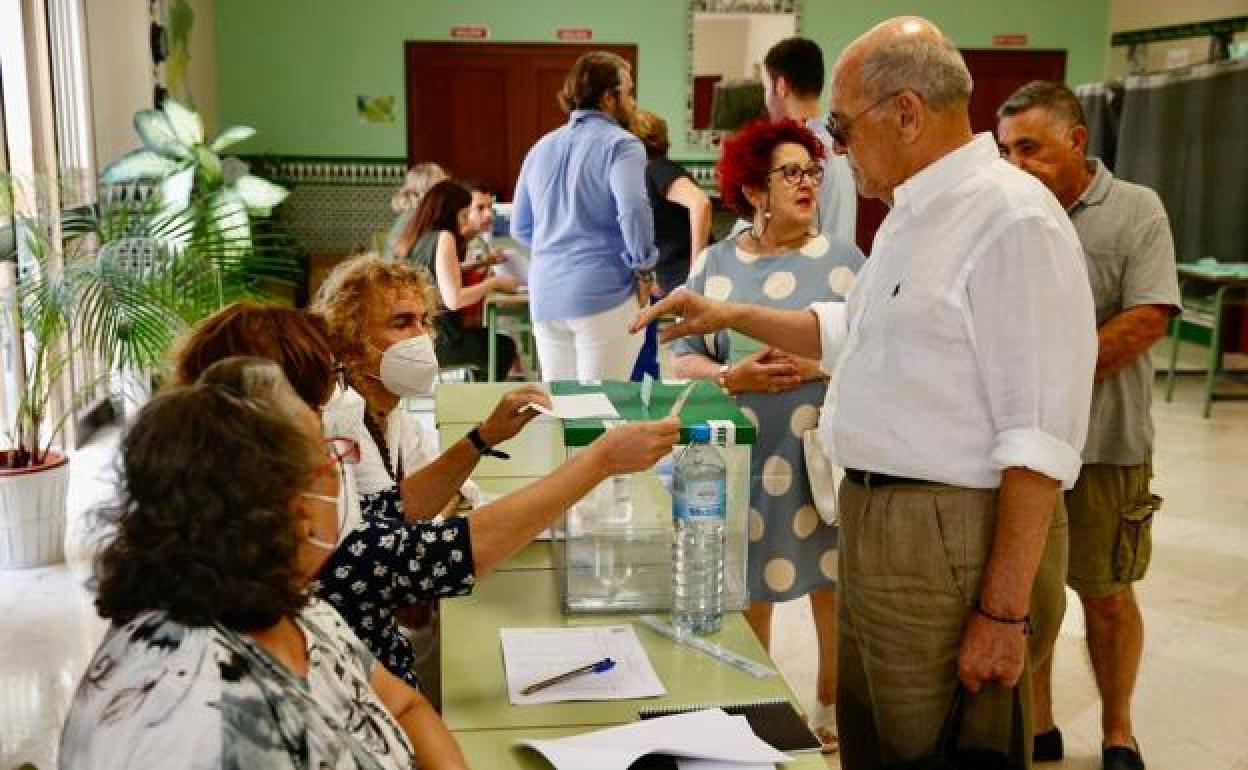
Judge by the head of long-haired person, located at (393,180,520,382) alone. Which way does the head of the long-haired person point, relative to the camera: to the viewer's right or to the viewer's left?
to the viewer's right

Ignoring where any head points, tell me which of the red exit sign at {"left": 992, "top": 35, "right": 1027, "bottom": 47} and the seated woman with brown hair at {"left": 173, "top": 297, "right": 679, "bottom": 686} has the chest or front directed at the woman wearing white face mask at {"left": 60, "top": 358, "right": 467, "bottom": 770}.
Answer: the red exit sign

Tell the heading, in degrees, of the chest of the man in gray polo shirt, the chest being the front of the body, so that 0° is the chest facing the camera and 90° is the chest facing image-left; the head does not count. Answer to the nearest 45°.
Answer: approximately 45°

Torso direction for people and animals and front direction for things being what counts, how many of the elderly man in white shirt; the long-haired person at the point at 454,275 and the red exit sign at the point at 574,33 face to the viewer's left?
1

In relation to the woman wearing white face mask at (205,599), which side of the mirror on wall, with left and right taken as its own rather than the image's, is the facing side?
front

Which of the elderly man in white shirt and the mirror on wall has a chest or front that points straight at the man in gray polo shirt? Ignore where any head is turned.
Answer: the mirror on wall

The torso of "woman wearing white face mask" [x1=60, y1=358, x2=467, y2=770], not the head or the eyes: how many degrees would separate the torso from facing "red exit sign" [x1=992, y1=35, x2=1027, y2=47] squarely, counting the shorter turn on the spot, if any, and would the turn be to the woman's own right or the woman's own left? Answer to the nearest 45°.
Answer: approximately 45° to the woman's own left

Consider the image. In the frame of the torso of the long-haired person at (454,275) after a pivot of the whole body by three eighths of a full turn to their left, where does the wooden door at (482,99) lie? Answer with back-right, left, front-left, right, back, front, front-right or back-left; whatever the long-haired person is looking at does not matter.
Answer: front-right

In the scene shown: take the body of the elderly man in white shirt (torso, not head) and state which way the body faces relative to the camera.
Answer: to the viewer's left

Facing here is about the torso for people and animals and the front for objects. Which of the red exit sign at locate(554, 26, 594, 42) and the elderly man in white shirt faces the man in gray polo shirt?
the red exit sign

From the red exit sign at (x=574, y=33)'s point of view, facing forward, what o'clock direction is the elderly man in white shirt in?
The elderly man in white shirt is roughly at 12 o'clock from the red exit sign.

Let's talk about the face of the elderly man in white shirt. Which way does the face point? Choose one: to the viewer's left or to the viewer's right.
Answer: to the viewer's left

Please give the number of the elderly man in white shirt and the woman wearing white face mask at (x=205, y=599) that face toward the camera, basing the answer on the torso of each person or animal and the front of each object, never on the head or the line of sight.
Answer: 0

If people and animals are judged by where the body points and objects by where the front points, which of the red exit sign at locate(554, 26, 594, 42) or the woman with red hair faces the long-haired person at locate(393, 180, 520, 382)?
the red exit sign

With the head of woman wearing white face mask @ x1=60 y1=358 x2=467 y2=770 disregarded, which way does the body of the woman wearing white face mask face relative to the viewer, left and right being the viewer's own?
facing to the right of the viewer

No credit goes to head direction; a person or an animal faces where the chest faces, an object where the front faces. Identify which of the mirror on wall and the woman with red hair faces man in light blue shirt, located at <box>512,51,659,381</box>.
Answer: the mirror on wall
